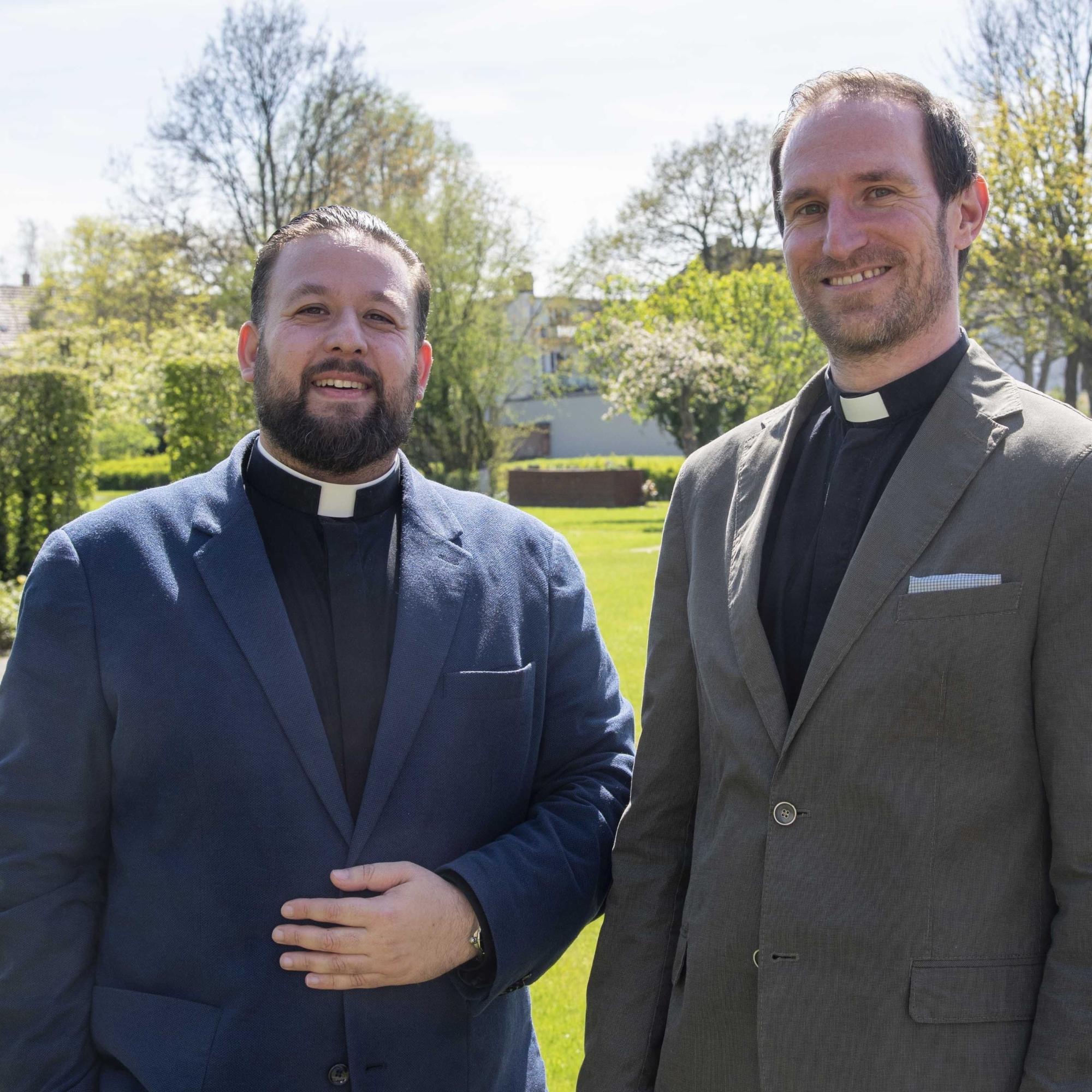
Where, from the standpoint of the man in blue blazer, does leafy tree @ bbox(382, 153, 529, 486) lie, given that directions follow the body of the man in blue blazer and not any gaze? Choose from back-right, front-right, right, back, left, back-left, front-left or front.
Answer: back

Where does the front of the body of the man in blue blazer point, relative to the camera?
toward the camera

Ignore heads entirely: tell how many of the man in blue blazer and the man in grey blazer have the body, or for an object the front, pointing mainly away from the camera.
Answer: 0

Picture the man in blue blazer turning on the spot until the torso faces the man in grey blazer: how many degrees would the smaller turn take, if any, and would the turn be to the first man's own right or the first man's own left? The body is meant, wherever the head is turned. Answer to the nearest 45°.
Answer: approximately 45° to the first man's own left

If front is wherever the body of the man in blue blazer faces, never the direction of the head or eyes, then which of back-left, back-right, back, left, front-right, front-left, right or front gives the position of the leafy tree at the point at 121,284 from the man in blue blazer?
back

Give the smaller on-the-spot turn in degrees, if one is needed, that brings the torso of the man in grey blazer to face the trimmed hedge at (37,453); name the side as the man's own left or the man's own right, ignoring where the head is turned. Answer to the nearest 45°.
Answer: approximately 90° to the man's own right

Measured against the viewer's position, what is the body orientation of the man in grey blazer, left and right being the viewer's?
facing the viewer and to the left of the viewer

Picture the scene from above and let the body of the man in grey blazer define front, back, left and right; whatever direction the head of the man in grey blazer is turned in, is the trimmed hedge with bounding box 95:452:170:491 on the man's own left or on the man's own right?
on the man's own right

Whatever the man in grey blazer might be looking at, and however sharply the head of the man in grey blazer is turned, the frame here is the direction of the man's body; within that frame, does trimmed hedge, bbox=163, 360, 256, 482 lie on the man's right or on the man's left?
on the man's right

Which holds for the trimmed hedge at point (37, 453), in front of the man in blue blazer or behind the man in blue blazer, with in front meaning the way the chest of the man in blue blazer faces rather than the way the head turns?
behind
